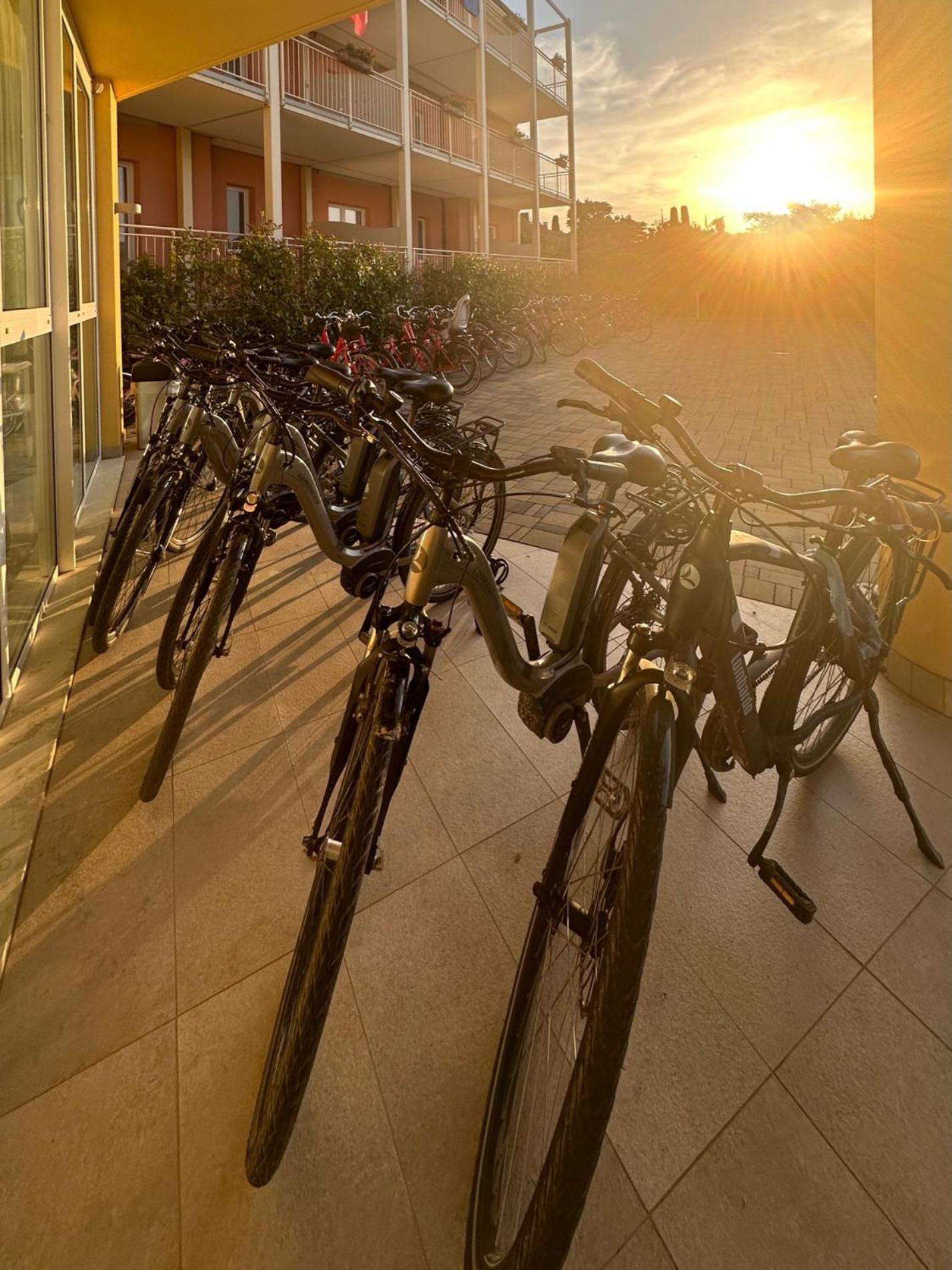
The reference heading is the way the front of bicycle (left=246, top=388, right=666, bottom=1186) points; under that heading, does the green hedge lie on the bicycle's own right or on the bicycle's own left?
on the bicycle's own right

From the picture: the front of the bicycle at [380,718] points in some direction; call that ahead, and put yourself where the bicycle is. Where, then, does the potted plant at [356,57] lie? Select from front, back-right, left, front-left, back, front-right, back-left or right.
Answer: back-right

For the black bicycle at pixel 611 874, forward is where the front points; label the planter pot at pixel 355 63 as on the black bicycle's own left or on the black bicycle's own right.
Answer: on the black bicycle's own right

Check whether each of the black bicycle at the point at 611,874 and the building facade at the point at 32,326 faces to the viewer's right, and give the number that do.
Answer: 1

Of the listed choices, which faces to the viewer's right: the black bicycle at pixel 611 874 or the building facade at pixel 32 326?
the building facade

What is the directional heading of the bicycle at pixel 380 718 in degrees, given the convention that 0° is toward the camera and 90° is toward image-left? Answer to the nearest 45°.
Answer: approximately 45°

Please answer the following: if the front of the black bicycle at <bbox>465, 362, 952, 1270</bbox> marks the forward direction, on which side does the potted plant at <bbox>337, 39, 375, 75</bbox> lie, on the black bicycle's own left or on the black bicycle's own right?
on the black bicycle's own right

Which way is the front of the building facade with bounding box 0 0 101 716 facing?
to the viewer's right

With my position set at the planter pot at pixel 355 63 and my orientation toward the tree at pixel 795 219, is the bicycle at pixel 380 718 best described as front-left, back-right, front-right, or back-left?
back-right

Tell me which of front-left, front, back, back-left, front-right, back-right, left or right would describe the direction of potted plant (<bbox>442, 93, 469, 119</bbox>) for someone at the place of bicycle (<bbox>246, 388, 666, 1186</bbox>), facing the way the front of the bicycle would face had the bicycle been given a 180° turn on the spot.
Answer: front-left

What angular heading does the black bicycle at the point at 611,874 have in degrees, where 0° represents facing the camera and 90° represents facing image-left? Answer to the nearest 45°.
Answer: approximately 45°

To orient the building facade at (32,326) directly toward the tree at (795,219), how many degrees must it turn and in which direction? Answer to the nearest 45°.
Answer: approximately 45° to its left
